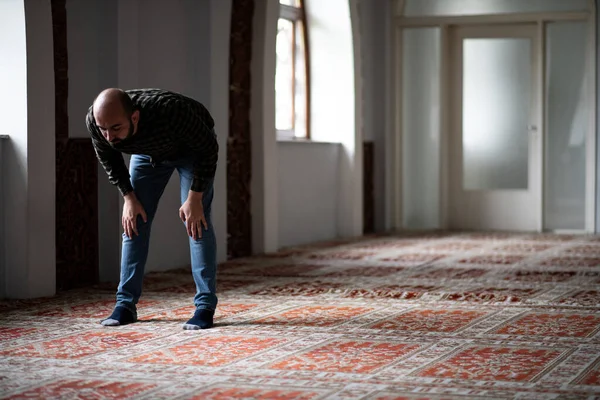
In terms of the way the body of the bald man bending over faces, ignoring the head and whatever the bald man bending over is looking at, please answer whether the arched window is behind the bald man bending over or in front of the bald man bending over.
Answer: behind

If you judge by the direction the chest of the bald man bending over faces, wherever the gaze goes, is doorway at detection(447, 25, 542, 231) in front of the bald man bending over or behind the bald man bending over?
behind

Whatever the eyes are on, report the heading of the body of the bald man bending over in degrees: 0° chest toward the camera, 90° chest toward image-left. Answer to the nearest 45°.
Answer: approximately 45°
